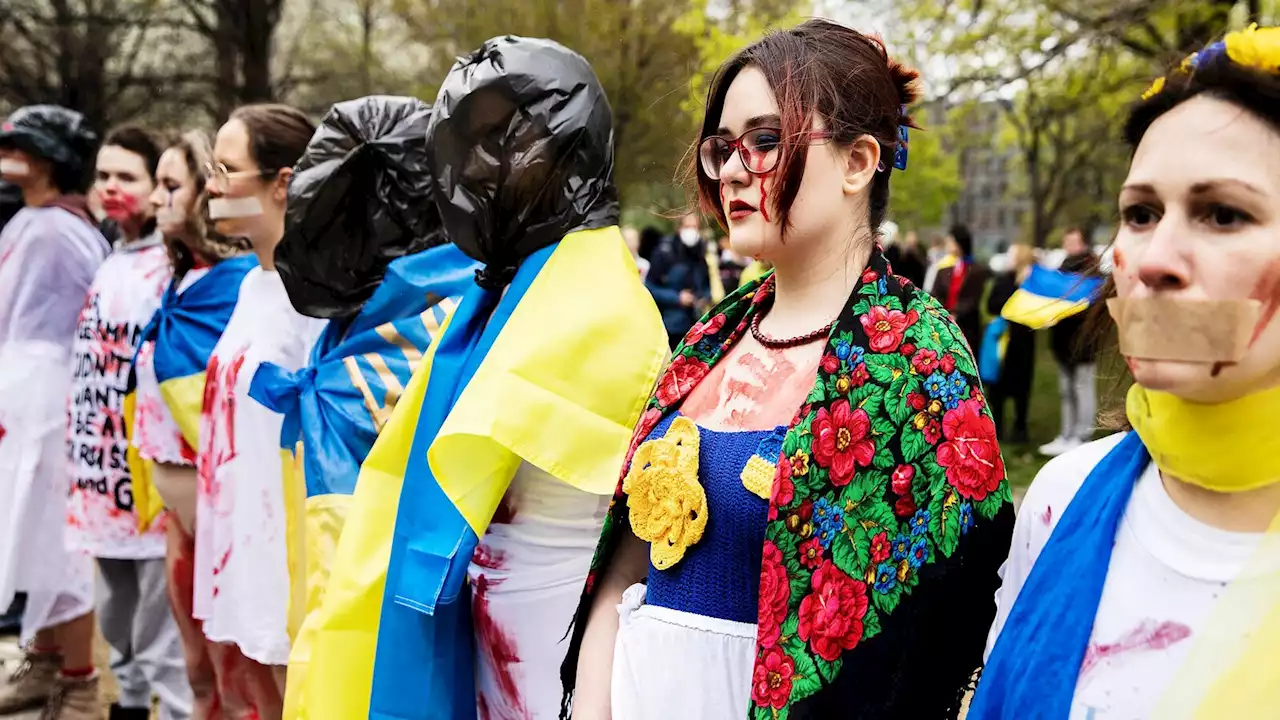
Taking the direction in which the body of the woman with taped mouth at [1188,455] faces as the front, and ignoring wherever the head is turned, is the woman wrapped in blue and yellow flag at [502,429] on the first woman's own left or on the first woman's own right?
on the first woman's own right

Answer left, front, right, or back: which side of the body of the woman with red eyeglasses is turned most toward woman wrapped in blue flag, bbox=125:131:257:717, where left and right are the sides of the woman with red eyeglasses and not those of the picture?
right

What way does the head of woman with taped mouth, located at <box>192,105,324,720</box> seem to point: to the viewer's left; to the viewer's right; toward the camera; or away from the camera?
to the viewer's left

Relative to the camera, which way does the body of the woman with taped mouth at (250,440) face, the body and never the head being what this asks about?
to the viewer's left

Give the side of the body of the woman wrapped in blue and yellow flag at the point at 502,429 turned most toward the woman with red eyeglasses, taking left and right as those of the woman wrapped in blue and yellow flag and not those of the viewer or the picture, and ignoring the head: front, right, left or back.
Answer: left

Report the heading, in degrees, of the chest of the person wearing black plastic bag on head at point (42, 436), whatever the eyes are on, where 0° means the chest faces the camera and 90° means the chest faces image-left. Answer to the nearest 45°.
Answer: approximately 90°

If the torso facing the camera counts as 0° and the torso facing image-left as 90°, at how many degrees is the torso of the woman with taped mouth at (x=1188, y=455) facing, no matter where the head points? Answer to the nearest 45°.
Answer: approximately 45°

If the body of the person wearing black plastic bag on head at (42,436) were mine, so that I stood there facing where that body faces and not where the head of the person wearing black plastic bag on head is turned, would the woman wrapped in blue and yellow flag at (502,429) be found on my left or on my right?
on my left

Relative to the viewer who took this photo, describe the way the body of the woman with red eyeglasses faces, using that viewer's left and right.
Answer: facing the viewer and to the left of the viewer
